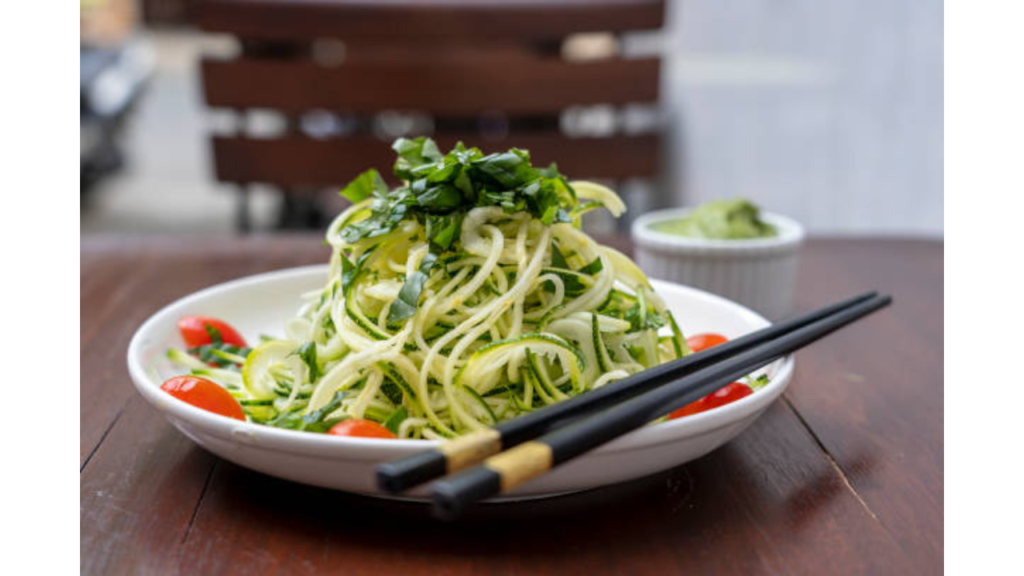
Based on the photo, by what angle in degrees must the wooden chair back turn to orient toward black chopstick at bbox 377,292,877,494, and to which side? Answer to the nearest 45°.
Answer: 0° — it already faces it

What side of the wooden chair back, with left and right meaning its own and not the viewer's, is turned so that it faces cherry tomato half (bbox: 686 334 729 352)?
front

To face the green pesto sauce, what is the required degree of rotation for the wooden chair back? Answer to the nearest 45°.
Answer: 0° — it already faces it

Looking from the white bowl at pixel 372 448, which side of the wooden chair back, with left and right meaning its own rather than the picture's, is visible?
front

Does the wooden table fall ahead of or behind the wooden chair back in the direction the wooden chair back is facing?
ahead

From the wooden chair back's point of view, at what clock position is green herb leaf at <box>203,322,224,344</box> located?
The green herb leaf is roughly at 12 o'clock from the wooden chair back.

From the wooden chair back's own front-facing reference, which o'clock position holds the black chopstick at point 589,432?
The black chopstick is roughly at 12 o'clock from the wooden chair back.

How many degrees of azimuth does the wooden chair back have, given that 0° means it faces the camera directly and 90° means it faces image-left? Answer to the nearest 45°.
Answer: approximately 0°
